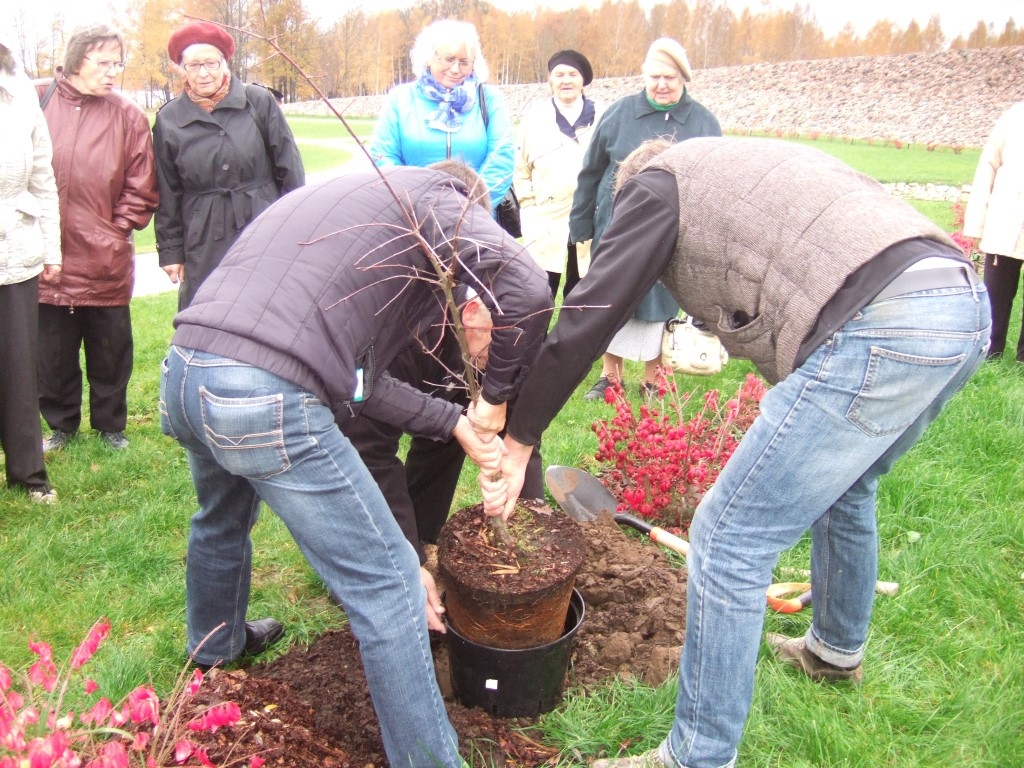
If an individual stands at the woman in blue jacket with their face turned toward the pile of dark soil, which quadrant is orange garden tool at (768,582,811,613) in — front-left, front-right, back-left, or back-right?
front-left

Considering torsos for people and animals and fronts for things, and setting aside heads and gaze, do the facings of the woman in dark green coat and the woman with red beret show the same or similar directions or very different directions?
same or similar directions

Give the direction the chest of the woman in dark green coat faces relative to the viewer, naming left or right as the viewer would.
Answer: facing the viewer

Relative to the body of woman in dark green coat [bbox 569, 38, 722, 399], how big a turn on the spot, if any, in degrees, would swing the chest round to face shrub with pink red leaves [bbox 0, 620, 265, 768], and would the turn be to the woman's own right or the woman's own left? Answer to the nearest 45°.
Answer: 0° — they already face it

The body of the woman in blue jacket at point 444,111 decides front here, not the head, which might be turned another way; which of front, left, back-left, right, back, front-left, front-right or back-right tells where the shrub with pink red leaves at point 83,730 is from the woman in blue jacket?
front

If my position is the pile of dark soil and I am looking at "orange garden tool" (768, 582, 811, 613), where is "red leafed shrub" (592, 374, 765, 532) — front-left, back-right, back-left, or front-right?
front-left

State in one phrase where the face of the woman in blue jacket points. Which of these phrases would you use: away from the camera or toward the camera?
toward the camera

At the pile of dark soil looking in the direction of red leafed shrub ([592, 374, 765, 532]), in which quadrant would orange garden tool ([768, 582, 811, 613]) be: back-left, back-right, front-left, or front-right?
front-right

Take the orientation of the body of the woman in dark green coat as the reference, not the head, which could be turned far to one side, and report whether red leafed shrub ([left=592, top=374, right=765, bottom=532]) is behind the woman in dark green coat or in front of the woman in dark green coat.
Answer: in front

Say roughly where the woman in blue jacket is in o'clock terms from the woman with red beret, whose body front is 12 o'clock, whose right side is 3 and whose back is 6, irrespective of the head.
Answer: The woman in blue jacket is roughly at 9 o'clock from the woman with red beret.

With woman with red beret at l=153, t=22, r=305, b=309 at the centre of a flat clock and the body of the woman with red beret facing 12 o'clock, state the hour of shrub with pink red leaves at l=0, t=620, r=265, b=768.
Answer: The shrub with pink red leaves is roughly at 12 o'clock from the woman with red beret.

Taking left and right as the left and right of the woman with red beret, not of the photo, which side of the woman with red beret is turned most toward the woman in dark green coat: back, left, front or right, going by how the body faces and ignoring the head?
left

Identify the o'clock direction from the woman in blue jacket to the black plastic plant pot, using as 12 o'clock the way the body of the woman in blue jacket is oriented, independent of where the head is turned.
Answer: The black plastic plant pot is roughly at 12 o'clock from the woman in blue jacket.

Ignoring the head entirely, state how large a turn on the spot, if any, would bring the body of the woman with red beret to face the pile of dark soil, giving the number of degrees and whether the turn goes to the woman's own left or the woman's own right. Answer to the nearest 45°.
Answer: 0° — they already face it
